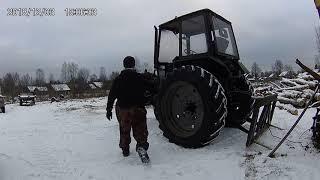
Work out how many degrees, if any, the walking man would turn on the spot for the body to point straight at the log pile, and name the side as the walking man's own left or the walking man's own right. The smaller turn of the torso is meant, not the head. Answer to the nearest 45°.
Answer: approximately 45° to the walking man's own right

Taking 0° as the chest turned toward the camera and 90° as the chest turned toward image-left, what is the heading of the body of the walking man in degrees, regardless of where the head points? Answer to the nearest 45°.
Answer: approximately 180°
